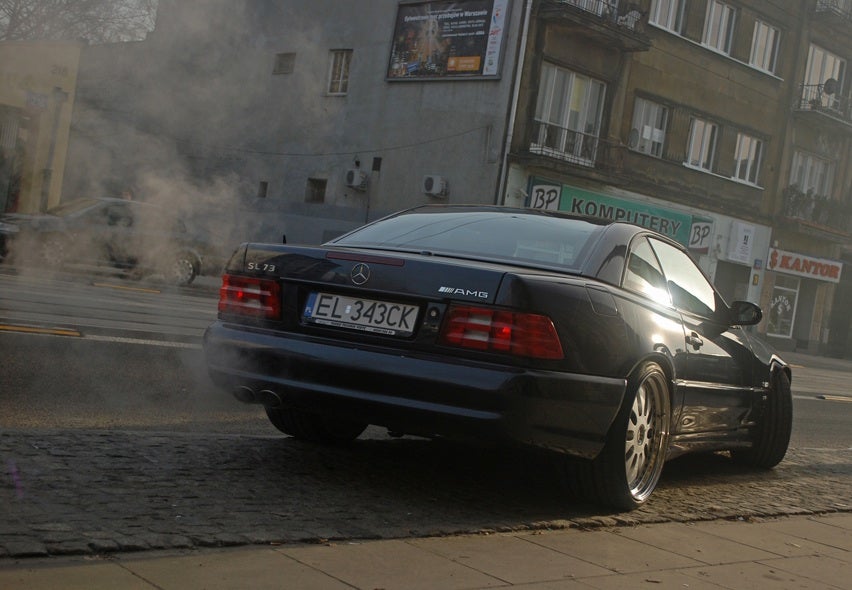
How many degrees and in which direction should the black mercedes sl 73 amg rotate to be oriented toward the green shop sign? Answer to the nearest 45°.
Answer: approximately 45° to its left

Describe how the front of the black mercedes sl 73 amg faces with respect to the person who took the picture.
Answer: facing away from the viewer and to the right of the viewer

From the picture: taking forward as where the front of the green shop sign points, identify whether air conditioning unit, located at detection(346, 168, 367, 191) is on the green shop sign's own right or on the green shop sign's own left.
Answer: on the green shop sign's own right

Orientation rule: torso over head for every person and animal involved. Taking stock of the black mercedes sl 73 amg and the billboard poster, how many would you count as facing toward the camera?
1

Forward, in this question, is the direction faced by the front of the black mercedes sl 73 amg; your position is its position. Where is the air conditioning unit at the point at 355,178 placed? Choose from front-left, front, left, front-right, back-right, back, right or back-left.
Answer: front-left

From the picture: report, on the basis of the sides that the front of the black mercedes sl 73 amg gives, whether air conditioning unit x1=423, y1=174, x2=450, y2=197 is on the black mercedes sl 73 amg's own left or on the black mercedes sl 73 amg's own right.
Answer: on the black mercedes sl 73 amg's own left

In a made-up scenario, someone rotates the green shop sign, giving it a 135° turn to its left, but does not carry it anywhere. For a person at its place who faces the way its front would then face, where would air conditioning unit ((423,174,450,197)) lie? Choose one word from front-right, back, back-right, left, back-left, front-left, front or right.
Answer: back-left

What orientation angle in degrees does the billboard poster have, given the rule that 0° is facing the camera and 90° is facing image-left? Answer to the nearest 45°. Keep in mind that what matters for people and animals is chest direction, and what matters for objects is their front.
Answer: approximately 0°
